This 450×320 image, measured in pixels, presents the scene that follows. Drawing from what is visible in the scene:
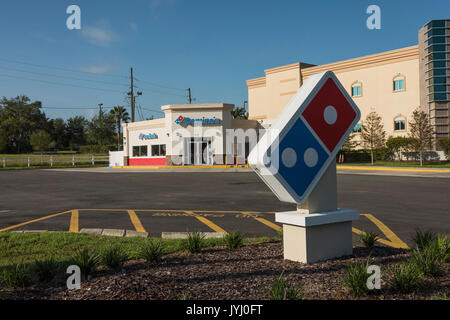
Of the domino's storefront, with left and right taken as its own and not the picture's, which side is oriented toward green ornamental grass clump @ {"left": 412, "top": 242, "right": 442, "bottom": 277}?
front

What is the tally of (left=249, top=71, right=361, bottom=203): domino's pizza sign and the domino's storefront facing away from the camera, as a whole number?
0

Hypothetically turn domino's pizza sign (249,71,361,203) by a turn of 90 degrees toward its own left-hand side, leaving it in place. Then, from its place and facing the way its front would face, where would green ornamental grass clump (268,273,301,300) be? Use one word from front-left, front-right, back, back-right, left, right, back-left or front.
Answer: back-right

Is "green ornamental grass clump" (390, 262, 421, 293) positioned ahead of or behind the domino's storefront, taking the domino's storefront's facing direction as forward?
ahead

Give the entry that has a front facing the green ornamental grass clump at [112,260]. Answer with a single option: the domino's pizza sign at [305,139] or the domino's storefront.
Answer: the domino's storefront

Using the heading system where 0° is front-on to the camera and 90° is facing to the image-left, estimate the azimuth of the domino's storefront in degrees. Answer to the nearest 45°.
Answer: approximately 0°

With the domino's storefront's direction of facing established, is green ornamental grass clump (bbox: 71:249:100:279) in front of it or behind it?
in front

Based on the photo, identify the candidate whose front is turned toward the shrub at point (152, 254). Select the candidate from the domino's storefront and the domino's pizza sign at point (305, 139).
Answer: the domino's storefront

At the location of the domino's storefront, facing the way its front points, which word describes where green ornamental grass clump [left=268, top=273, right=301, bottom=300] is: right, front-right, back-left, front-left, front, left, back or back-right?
front

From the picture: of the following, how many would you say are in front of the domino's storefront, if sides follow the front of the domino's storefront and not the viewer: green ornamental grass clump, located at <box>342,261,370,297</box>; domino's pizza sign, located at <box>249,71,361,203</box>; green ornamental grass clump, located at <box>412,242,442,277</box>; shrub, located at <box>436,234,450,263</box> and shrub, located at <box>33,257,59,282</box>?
5

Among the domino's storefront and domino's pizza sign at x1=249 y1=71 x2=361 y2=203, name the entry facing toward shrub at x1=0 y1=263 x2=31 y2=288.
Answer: the domino's storefront

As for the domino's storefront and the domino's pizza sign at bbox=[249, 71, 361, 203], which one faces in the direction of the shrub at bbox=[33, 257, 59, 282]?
the domino's storefront

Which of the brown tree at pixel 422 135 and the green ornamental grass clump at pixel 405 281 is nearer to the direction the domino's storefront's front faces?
the green ornamental grass clump

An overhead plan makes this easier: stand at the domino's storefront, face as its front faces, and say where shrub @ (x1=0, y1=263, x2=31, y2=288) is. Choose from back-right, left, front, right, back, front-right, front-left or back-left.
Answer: front
